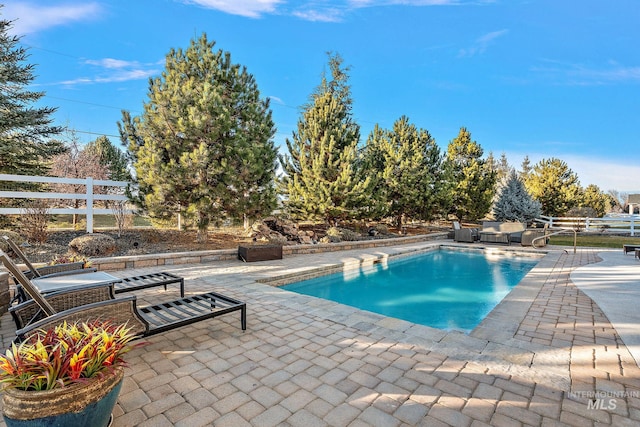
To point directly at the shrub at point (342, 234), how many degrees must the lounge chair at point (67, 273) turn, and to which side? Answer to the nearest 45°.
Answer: approximately 45° to its left

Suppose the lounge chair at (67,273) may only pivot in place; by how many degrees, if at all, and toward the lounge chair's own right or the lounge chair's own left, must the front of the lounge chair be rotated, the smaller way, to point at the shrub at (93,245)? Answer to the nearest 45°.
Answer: approximately 90° to the lounge chair's own left

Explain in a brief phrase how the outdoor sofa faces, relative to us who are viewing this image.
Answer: facing the viewer

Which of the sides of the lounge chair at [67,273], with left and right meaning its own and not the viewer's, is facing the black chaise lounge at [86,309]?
right

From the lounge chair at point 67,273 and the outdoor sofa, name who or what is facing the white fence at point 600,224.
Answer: the lounge chair

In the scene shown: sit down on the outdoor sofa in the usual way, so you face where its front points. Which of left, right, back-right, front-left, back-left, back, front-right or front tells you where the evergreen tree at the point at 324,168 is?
front-right

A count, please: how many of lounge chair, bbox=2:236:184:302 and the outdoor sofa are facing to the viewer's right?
1

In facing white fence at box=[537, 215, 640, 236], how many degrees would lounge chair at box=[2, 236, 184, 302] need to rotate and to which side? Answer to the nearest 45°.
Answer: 0° — it already faces it

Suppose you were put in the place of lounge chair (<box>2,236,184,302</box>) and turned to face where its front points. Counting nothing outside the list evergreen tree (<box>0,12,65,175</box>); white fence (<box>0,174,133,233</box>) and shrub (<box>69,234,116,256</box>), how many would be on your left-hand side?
3

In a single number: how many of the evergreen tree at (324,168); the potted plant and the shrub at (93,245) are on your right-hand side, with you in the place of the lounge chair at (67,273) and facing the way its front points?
1

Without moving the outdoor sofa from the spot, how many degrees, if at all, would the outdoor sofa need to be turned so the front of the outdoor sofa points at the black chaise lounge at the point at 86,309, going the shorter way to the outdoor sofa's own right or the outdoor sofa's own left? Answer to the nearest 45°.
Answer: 0° — it already faces it

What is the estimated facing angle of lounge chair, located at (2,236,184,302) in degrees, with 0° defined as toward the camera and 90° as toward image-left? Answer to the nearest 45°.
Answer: approximately 270°

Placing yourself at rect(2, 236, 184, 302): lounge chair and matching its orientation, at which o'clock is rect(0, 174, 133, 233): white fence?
The white fence is roughly at 9 o'clock from the lounge chair.

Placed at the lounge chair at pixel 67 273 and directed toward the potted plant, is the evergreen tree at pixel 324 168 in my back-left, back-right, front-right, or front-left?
back-left

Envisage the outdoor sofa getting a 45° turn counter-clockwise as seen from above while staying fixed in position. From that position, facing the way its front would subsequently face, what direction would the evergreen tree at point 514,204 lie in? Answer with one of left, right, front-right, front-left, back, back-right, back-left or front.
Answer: back-left

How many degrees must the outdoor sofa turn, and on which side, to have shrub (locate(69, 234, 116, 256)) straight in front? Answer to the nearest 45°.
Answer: approximately 45° to its right
